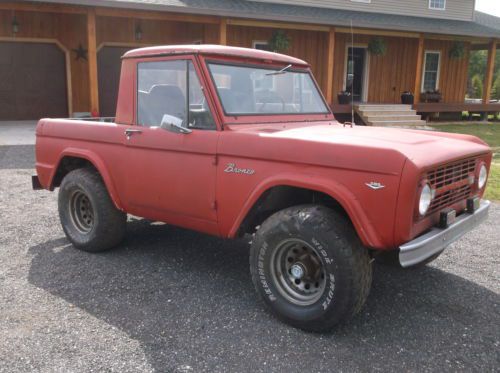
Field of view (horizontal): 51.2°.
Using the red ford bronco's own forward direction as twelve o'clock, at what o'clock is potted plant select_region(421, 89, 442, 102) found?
The potted plant is roughly at 8 o'clock from the red ford bronco.

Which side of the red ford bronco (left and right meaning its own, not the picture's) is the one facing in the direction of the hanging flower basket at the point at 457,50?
left

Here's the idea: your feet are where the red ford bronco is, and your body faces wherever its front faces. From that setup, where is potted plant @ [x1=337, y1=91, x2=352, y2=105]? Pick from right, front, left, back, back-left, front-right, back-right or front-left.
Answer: back-left

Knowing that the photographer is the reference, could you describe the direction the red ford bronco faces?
facing the viewer and to the right of the viewer

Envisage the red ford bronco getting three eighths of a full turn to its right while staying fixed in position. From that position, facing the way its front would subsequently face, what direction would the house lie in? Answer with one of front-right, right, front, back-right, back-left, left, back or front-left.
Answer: right

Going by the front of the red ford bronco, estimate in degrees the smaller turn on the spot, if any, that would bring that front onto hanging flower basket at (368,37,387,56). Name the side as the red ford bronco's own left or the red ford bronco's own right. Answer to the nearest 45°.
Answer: approximately 135° to the red ford bronco's own left

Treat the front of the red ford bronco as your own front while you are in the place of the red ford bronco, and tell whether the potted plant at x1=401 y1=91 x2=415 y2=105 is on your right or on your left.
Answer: on your left

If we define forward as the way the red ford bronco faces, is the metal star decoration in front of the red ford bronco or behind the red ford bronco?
behind
